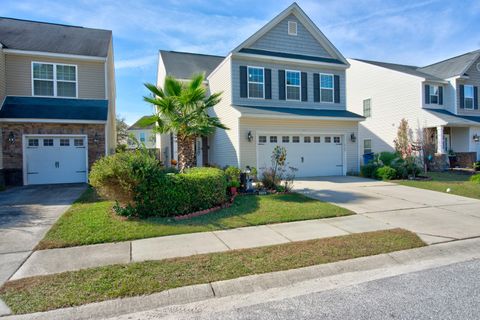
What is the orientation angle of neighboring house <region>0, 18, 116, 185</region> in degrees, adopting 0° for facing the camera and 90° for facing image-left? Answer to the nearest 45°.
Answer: approximately 0°

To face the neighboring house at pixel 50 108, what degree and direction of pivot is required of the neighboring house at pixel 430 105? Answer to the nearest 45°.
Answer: approximately 90° to its right

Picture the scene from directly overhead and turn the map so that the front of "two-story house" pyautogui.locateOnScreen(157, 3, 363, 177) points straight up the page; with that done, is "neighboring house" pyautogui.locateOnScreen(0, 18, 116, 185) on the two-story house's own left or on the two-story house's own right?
on the two-story house's own right

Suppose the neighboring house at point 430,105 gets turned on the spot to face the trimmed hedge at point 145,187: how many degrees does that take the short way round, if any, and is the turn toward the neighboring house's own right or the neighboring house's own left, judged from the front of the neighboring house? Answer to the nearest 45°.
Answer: approximately 45° to the neighboring house's own right

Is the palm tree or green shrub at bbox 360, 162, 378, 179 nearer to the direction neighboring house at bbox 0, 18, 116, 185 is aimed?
the palm tree

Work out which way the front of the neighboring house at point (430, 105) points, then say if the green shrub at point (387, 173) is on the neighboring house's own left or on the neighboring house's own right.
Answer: on the neighboring house's own right

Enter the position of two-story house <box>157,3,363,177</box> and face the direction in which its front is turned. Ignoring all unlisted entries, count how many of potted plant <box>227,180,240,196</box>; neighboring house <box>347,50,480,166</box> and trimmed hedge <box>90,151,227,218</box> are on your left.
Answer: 1

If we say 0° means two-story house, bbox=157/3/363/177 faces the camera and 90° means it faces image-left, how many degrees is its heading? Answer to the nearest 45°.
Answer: approximately 315°

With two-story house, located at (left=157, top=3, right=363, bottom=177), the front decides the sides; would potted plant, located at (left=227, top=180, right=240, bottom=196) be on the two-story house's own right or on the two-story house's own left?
on the two-story house's own right

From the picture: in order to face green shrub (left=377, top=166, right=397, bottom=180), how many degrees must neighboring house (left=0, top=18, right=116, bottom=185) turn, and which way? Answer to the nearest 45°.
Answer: approximately 45° to its left
